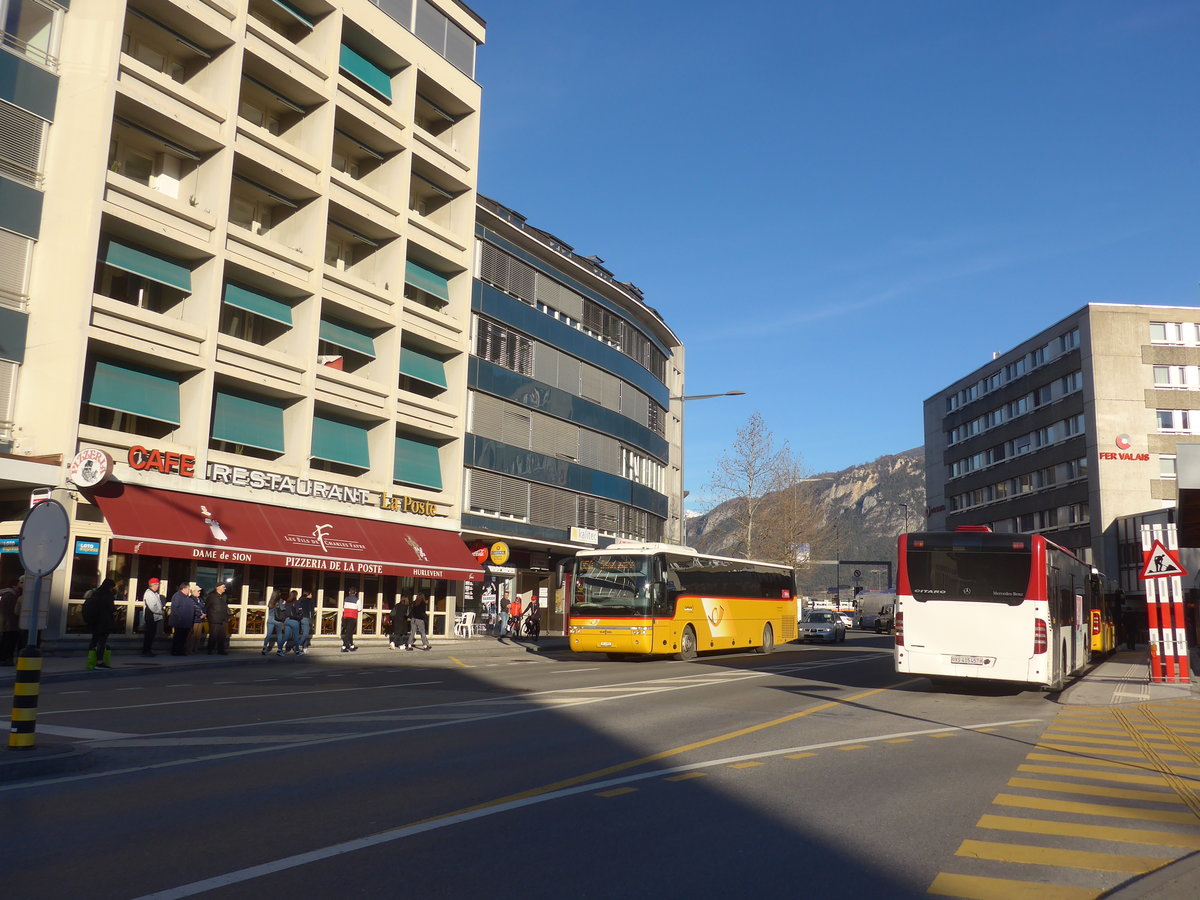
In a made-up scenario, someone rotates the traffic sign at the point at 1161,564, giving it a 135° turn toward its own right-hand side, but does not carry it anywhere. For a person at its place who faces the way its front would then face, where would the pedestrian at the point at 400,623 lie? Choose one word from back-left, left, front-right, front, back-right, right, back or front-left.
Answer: front-left

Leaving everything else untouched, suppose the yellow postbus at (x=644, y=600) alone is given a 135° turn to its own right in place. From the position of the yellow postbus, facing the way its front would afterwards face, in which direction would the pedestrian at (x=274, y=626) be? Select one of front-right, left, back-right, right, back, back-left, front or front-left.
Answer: left

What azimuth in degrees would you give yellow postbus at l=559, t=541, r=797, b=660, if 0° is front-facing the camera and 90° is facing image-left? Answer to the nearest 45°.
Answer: approximately 45°

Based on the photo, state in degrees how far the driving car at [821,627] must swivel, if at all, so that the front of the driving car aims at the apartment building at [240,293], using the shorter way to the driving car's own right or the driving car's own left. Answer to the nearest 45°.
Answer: approximately 45° to the driving car's own right

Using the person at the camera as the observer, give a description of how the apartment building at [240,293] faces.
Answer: facing the viewer and to the right of the viewer
